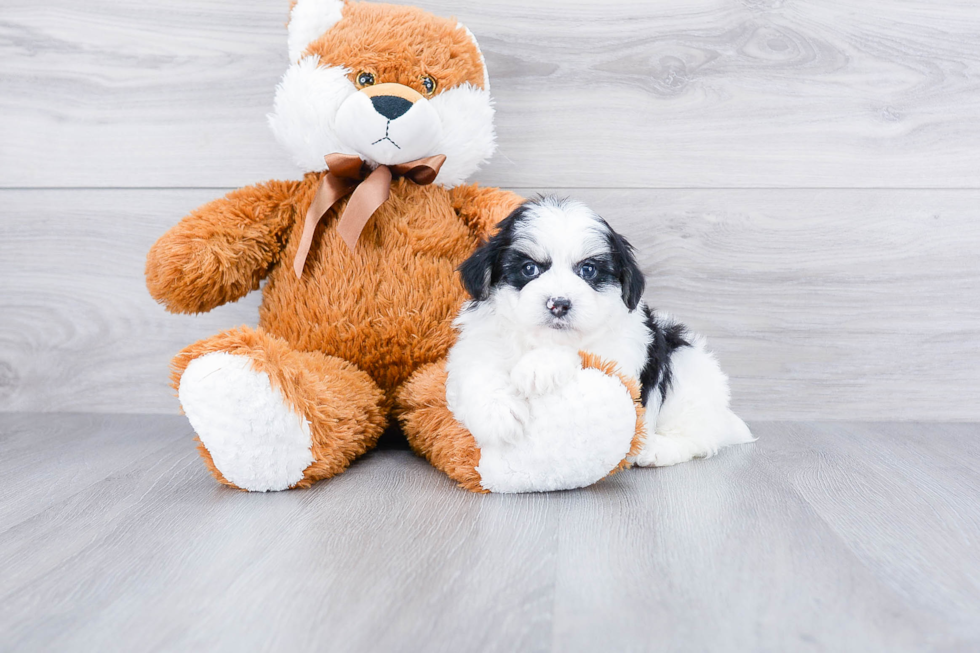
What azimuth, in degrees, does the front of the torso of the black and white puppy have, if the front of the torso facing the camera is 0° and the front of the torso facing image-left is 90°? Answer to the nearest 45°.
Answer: approximately 45°

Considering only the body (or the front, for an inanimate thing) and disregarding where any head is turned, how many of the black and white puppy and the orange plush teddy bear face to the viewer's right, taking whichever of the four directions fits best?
0

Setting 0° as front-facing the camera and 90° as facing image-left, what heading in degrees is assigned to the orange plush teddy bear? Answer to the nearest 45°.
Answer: approximately 0°

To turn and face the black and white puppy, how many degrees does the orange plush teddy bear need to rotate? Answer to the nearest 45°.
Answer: approximately 45° to its left

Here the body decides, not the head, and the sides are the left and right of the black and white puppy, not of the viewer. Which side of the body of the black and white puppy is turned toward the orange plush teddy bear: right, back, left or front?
right
